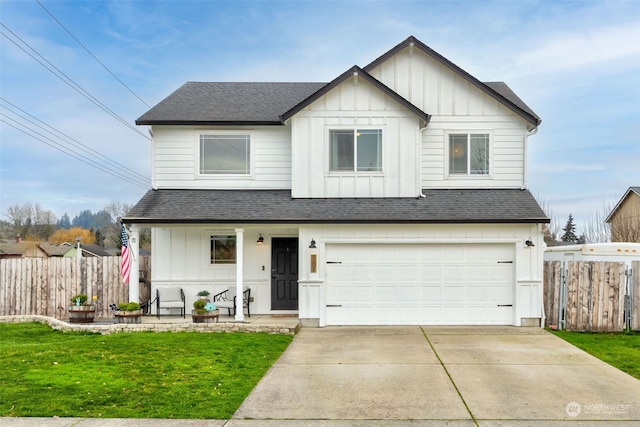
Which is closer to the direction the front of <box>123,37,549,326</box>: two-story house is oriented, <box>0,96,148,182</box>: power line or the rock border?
the rock border

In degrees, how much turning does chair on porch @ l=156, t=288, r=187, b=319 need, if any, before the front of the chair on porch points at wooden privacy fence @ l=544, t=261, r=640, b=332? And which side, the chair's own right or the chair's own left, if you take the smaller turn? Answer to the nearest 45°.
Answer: approximately 45° to the chair's own left

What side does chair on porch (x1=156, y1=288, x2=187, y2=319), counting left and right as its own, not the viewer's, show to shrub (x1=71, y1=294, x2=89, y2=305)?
right

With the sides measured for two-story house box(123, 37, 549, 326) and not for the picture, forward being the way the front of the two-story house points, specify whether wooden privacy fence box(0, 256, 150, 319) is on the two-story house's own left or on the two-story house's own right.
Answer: on the two-story house's own right

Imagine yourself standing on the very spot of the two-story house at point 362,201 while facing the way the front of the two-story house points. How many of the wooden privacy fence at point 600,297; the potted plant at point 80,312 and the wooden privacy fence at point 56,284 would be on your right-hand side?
2

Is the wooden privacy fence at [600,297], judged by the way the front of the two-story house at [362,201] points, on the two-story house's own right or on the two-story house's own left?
on the two-story house's own left

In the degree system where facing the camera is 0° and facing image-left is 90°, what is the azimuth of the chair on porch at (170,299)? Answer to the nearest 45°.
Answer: approximately 0°

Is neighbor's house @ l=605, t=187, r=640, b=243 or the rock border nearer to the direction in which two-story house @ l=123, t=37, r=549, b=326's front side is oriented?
the rock border

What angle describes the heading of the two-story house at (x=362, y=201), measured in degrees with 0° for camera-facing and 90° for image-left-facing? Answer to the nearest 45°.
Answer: approximately 0°
